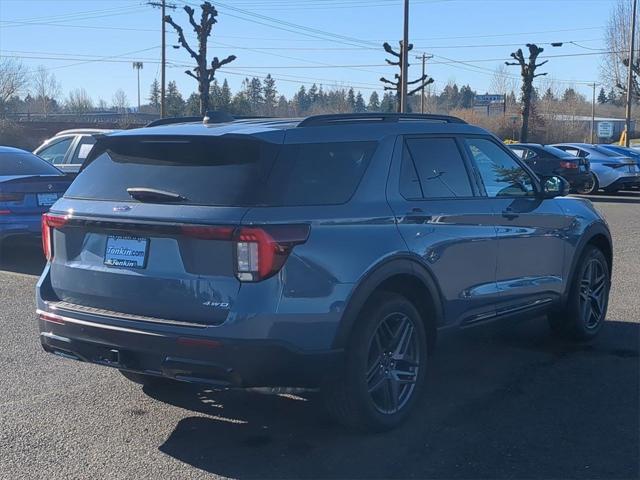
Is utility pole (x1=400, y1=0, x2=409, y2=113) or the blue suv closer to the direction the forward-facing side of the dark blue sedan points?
the utility pole

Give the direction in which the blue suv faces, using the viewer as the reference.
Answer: facing away from the viewer and to the right of the viewer

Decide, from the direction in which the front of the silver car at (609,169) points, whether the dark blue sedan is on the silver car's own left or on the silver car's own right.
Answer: on the silver car's own left

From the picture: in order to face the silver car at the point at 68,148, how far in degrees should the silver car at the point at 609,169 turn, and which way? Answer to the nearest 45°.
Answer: approximately 90° to its left

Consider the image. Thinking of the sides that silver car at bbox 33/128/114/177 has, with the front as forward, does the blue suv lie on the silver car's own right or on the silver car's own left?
on the silver car's own left

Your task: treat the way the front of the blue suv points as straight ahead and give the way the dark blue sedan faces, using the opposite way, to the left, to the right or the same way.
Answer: to the left

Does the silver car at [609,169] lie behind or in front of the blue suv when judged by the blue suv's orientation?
in front

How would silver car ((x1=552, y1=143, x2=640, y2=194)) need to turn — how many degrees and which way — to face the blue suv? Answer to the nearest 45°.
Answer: approximately 135° to its left

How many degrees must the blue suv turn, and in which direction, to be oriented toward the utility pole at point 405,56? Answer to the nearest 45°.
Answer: approximately 45° to its left

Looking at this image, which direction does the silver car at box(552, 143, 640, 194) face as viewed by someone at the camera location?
facing away from the viewer and to the left of the viewer
